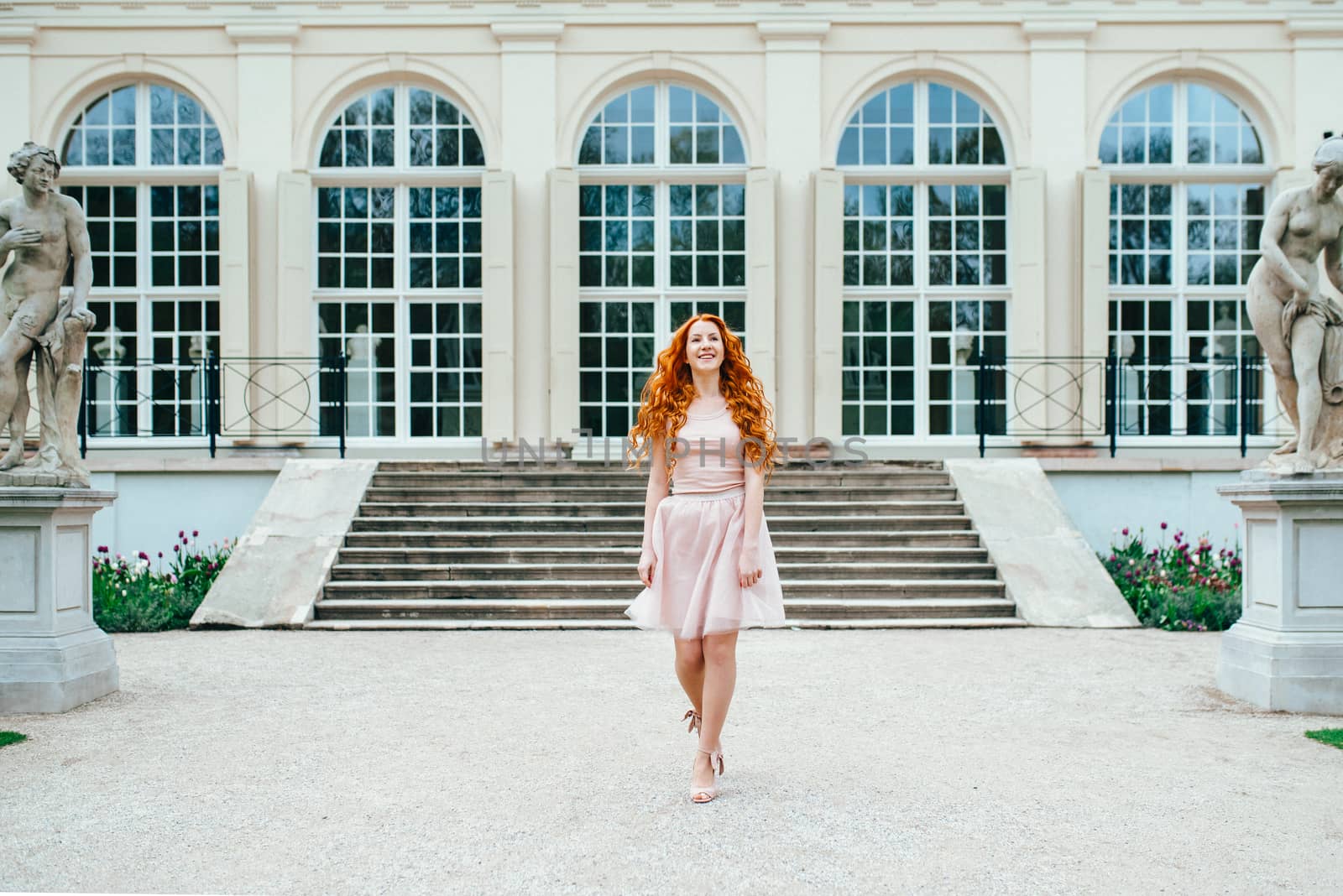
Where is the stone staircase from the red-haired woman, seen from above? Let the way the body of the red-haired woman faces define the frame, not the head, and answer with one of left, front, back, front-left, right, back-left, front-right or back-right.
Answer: back

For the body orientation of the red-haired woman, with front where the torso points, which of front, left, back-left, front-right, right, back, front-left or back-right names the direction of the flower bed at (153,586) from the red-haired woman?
back-right

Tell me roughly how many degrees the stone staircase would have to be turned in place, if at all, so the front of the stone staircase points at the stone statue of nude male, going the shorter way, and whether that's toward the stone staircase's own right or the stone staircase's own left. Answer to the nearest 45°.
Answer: approximately 45° to the stone staircase's own right

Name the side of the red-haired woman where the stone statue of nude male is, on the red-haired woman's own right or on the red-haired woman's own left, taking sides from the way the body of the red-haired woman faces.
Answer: on the red-haired woman's own right

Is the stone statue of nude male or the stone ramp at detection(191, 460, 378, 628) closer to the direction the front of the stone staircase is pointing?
the stone statue of nude male

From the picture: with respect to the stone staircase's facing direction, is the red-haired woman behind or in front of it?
in front

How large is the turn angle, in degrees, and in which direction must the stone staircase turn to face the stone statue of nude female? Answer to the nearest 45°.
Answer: approximately 45° to its left

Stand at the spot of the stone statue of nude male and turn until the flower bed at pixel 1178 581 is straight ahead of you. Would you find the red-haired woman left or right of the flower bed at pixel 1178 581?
right

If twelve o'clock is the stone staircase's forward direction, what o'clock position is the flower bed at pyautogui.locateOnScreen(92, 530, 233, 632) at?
The flower bed is roughly at 3 o'clock from the stone staircase.

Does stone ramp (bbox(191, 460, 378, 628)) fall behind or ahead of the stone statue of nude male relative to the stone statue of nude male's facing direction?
behind
